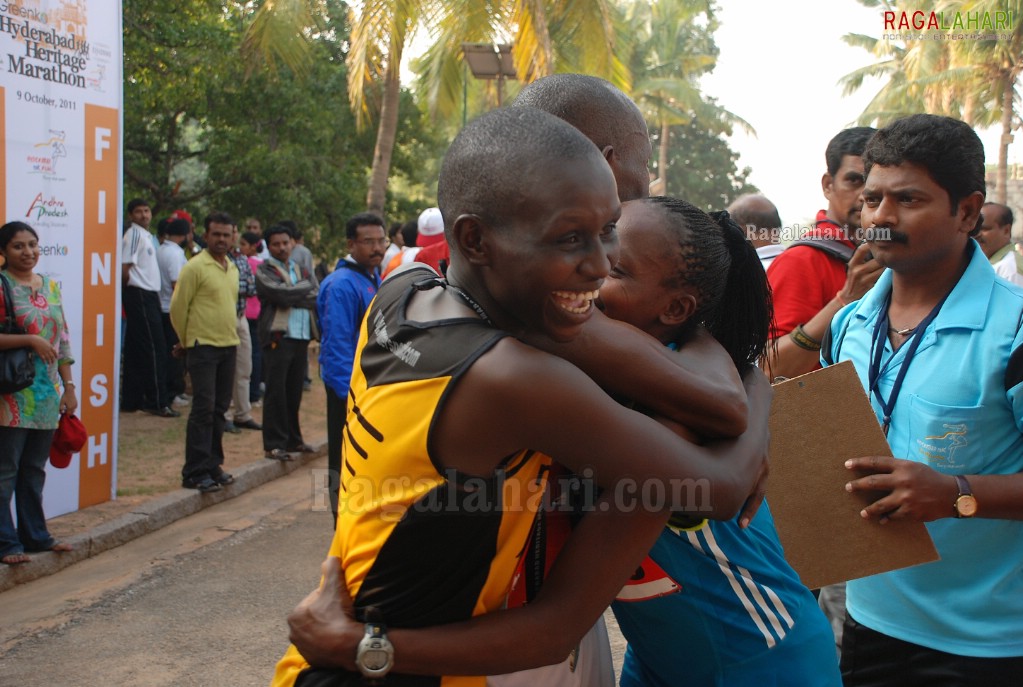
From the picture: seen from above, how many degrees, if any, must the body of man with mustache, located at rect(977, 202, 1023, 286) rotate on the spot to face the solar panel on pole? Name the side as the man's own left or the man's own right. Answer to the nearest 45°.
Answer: approximately 90° to the man's own right

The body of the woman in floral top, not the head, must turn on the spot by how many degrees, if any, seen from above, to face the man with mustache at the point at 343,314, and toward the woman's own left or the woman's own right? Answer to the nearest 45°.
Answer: approximately 45° to the woman's own left

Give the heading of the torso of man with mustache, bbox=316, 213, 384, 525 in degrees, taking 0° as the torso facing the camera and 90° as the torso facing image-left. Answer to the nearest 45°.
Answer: approximately 315°

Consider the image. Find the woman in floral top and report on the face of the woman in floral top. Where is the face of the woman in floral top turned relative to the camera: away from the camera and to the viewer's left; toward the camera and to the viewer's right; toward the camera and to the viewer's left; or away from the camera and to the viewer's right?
toward the camera and to the viewer's right

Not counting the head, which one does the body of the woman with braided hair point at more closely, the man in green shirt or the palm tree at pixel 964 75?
the man in green shirt

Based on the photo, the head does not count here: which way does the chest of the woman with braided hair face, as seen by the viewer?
to the viewer's left

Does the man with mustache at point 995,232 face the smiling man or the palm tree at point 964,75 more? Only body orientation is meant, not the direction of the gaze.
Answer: the smiling man
